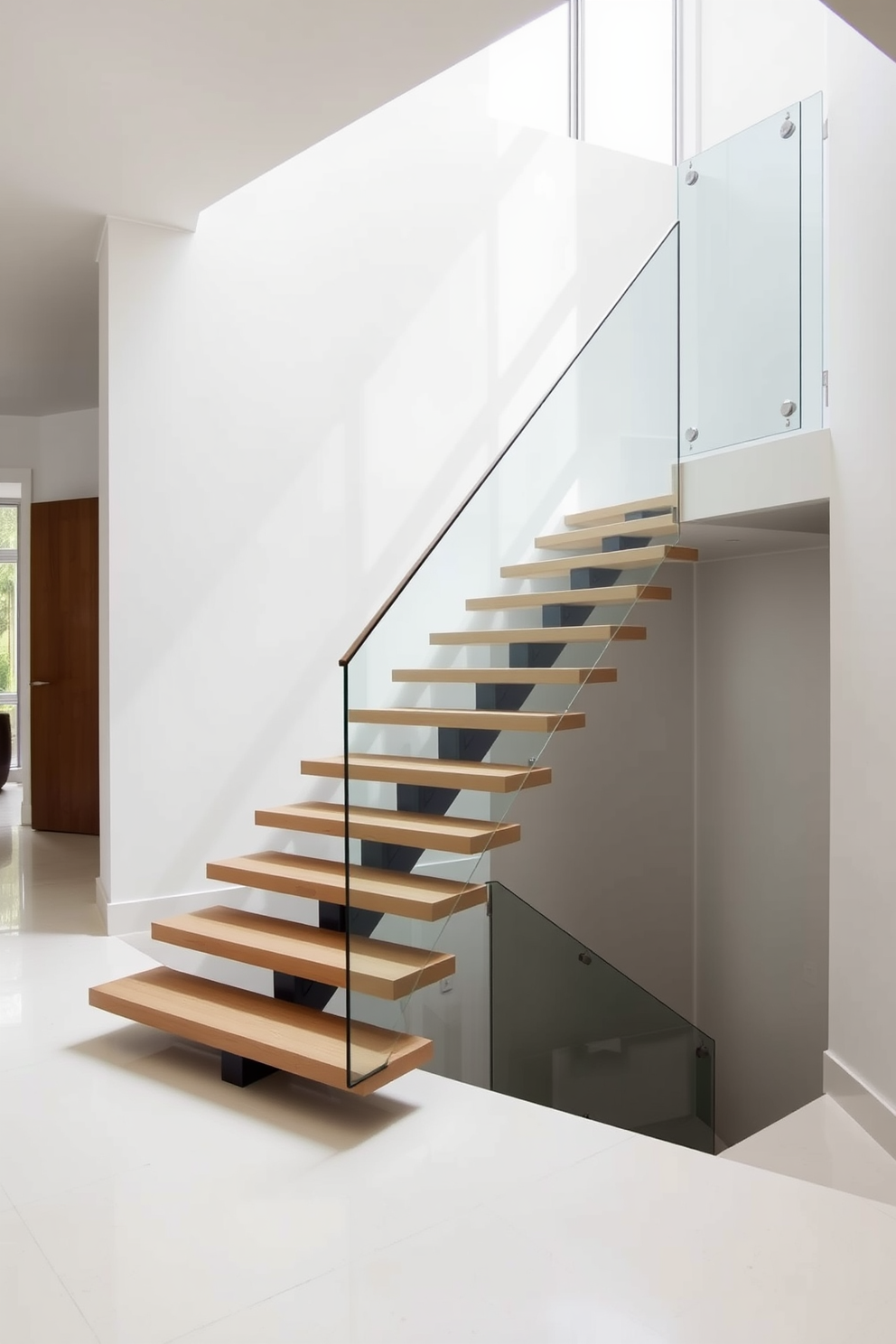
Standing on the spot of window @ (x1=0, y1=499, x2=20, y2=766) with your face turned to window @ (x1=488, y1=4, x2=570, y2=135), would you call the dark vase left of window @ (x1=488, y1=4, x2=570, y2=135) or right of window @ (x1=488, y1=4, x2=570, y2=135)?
right

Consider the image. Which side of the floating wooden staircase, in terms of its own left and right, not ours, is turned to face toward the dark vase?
right

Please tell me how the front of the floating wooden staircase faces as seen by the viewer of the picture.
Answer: facing the viewer and to the left of the viewer

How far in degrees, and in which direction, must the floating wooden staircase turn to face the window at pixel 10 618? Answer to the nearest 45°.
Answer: approximately 90° to its right
